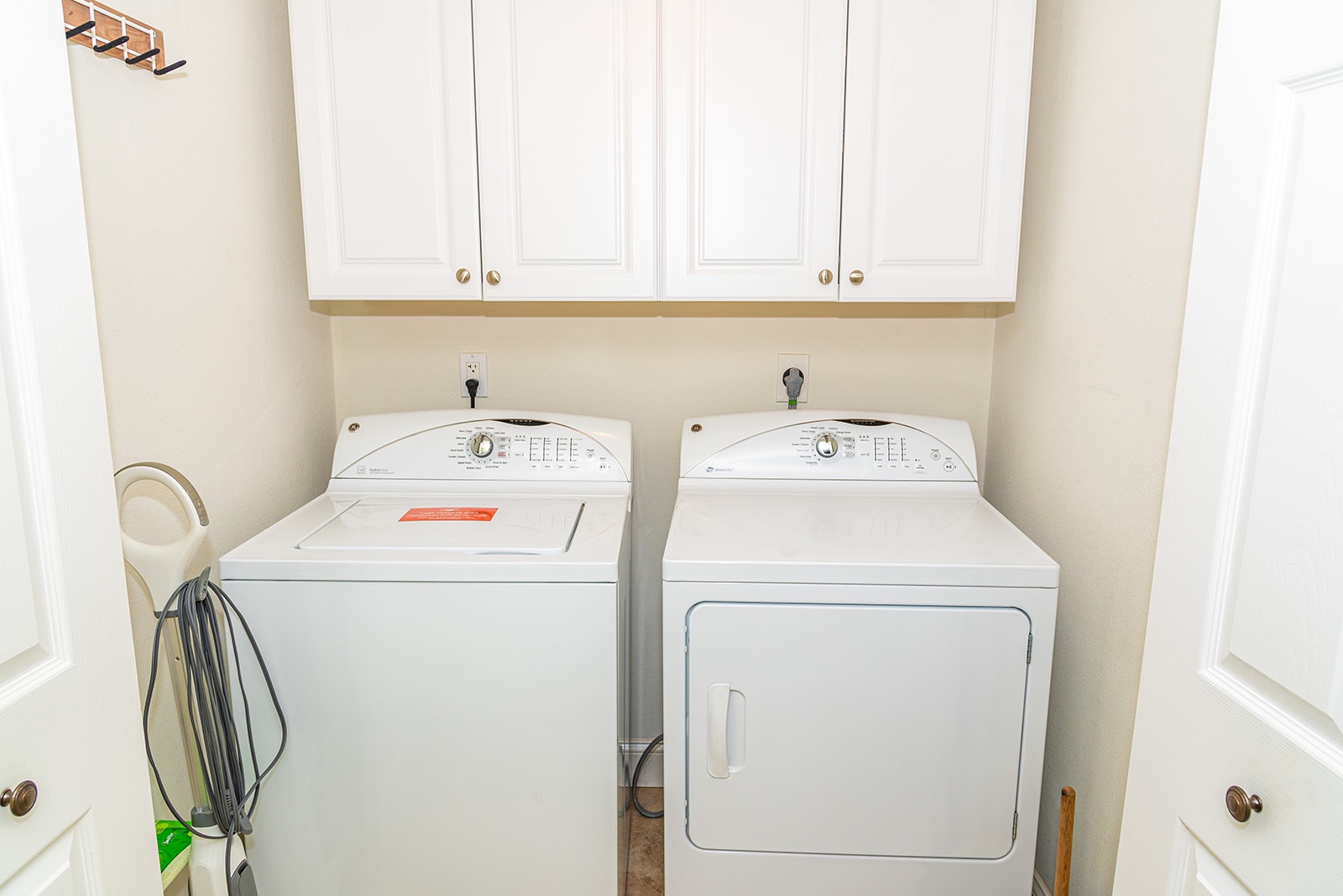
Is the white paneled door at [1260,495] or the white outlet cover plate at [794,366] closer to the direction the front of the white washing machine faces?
the white paneled door

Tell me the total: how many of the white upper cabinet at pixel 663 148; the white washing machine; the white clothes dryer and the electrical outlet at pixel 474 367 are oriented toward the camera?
4

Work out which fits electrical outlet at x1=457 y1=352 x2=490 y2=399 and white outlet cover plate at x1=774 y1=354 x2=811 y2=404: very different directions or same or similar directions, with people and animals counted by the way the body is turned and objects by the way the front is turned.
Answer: same or similar directions

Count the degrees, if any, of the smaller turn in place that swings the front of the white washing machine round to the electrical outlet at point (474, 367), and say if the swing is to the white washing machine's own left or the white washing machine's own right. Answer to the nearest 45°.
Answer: approximately 180°

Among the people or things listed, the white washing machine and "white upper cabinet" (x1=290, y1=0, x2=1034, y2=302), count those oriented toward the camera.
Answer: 2

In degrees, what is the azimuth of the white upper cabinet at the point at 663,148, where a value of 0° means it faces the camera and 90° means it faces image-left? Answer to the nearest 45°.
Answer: approximately 0°

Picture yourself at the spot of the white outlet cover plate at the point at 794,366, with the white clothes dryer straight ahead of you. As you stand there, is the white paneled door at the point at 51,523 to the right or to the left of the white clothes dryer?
right

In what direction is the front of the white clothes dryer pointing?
toward the camera

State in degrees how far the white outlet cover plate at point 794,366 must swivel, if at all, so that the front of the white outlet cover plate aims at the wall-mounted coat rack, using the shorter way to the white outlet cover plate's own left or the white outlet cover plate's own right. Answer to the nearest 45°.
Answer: approximately 45° to the white outlet cover plate's own right

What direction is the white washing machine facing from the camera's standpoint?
toward the camera

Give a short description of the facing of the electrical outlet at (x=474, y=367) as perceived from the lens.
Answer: facing the viewer

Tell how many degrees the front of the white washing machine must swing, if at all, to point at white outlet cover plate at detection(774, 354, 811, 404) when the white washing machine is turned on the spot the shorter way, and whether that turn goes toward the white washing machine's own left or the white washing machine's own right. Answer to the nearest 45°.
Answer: approximately 135° to the white washing machine's own left

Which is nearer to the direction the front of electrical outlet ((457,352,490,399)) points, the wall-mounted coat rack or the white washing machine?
the white washing machine

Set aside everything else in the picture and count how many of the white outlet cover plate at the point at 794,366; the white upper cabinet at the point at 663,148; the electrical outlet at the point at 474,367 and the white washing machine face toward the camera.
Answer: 4

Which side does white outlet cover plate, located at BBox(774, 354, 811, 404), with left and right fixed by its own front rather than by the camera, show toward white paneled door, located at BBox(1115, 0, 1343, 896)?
front
